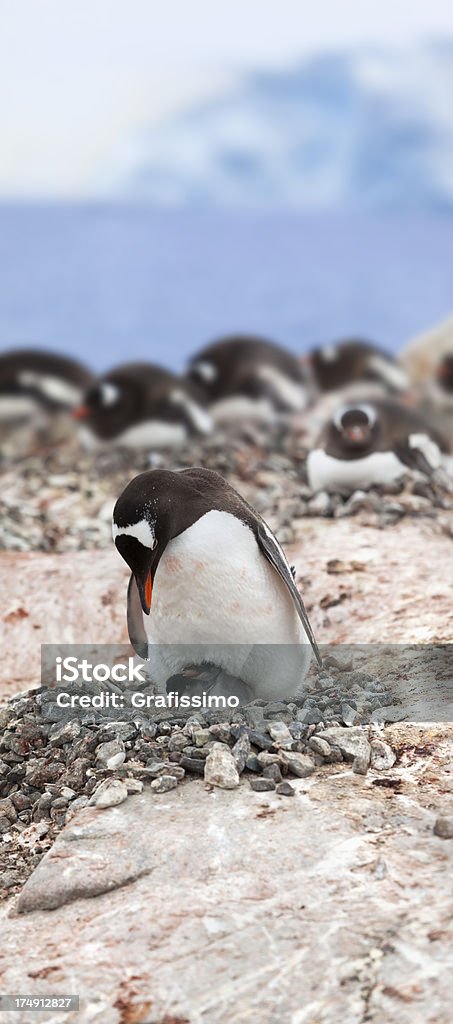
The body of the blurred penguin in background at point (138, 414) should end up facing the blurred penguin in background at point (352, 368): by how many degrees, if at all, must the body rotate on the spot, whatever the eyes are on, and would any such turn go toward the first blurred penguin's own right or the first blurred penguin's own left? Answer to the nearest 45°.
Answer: approximately 135° to the first blurred penguin's own right

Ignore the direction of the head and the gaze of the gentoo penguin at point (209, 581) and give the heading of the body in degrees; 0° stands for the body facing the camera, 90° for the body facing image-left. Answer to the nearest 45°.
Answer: approximately 45°

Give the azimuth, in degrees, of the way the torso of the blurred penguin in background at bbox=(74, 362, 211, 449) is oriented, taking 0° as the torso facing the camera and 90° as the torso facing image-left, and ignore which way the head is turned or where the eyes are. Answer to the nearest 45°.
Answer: approximately 90°

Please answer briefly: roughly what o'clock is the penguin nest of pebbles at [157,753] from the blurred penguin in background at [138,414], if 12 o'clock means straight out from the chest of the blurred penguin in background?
The penguin nest of pebbles is roughly at 9 o'clock from the blurred penguin in background.

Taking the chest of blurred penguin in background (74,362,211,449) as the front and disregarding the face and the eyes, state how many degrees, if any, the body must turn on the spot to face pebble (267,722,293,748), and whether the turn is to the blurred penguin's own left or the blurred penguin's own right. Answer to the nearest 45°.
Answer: approximately 90° to the blurred penguin's own left

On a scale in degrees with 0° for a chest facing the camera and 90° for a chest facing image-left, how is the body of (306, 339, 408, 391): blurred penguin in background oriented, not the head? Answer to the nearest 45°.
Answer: approximately 90°

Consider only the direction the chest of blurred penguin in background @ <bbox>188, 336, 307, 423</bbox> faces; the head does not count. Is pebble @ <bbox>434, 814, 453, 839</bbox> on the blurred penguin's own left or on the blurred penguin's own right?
on the blurred penguin's own left

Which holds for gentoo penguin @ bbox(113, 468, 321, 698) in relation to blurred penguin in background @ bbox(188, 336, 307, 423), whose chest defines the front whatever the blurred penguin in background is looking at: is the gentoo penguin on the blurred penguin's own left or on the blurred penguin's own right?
on the blurred penguin's own left

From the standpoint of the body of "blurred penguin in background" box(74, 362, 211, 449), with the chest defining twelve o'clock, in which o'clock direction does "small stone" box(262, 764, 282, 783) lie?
The small stone is roughly at 9 o'clock from the blurred penguin in background.

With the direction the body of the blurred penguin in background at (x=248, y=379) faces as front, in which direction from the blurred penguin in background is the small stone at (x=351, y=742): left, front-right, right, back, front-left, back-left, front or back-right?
left

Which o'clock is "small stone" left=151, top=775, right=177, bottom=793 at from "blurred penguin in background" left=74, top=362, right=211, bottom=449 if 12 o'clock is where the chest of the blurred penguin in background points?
The small stone is roughly at 9 o'clock from the blurred penguin in background.

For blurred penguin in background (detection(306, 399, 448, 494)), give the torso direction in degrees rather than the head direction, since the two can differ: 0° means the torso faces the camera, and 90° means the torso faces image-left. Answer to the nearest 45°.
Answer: approximately 45°

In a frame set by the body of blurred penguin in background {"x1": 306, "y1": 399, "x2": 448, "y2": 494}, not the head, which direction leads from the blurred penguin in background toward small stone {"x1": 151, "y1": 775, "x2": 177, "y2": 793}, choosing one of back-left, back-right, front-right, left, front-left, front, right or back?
front-left

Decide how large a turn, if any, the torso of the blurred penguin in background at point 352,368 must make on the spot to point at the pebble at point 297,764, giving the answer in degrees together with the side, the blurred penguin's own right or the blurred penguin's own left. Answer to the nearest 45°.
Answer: approximately 90° to the blurred penguin's own left

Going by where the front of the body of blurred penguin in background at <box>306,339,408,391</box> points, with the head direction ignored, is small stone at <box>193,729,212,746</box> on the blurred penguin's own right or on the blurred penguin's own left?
on the blurred penguin's own left
